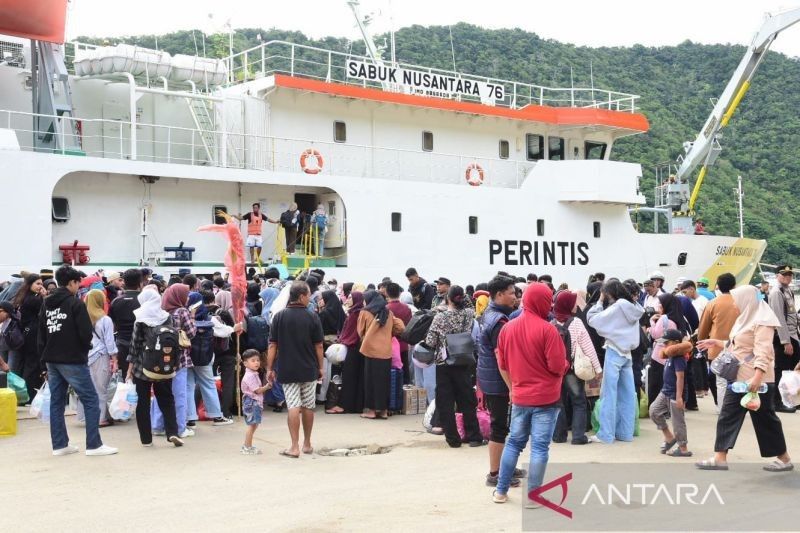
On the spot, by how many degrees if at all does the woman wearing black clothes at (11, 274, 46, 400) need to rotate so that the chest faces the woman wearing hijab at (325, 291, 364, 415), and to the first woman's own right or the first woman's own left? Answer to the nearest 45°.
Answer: approximately 45° to the first woman's own right

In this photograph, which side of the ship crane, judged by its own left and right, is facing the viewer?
right

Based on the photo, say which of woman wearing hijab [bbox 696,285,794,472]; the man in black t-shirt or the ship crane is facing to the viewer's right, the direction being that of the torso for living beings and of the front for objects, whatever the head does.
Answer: the ship crane

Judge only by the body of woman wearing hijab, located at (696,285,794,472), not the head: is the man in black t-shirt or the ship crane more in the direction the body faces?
the man in black t-shirt

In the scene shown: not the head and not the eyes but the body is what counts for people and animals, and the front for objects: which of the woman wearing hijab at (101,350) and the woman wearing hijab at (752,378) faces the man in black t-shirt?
the woman wearing hijab at (752,378)

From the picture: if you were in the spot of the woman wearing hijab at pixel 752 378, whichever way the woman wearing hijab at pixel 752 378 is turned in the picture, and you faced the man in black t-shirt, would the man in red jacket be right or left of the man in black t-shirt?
left

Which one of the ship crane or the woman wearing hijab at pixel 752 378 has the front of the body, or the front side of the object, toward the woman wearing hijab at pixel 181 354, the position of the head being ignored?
the woman wearing hijab at pixel 752 378

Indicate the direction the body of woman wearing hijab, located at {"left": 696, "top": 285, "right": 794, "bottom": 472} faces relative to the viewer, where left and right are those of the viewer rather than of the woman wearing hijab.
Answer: facing to the left of the viewer

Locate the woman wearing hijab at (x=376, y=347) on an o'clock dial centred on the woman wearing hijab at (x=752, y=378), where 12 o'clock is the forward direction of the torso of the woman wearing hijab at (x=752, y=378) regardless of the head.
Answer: the woman wearing hijab at (x=376, y=347) is roughly at 1 o'clock from the woman wearing hijab at (x=752, y=378).

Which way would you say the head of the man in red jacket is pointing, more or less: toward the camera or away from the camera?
away from the camera

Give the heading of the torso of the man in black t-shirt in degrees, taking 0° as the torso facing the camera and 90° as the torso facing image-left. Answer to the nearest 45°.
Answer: approximately 180°

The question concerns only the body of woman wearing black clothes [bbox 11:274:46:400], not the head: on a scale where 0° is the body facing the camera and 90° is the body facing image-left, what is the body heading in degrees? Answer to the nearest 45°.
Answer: approximately 270°
